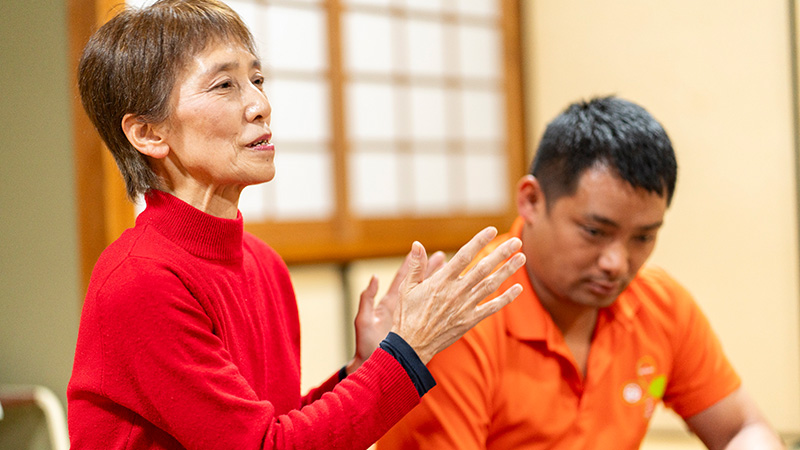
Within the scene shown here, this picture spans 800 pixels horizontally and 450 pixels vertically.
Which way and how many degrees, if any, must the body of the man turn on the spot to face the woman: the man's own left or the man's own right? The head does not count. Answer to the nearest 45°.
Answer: approximately 90° to the man's own right
